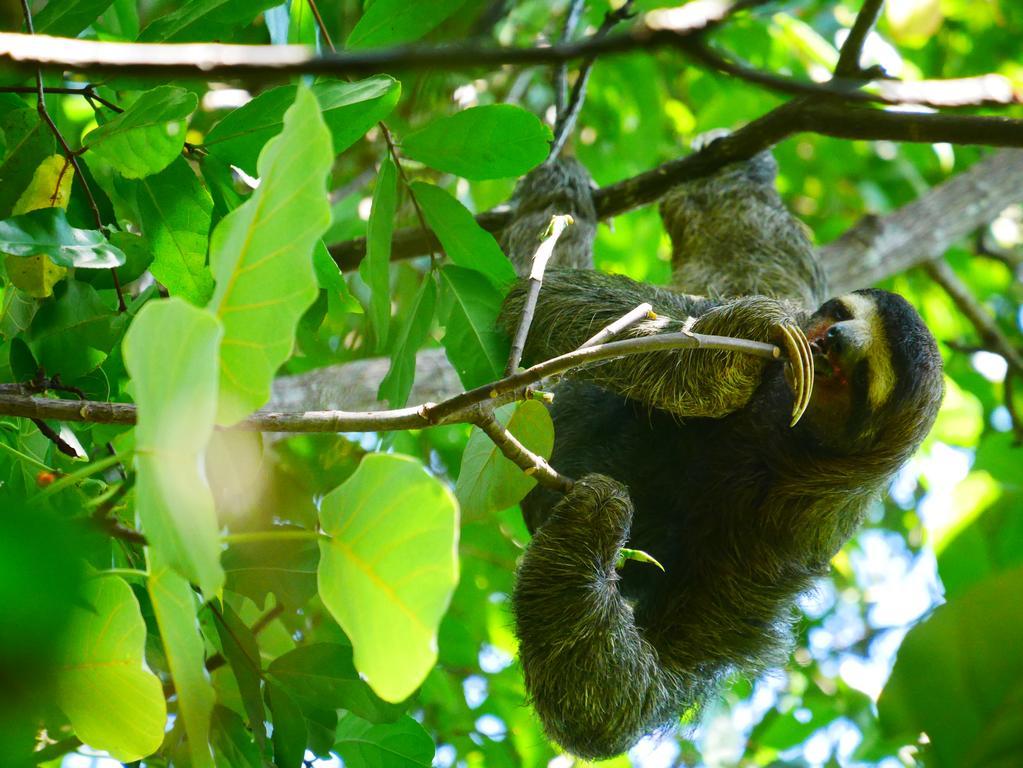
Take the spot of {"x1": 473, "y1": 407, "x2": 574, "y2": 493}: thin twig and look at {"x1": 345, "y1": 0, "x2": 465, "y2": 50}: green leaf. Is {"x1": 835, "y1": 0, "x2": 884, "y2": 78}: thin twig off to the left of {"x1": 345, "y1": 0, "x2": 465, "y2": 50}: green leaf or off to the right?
right

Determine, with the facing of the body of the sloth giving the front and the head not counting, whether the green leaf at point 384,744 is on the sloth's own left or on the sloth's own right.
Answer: on the sloth's own right
